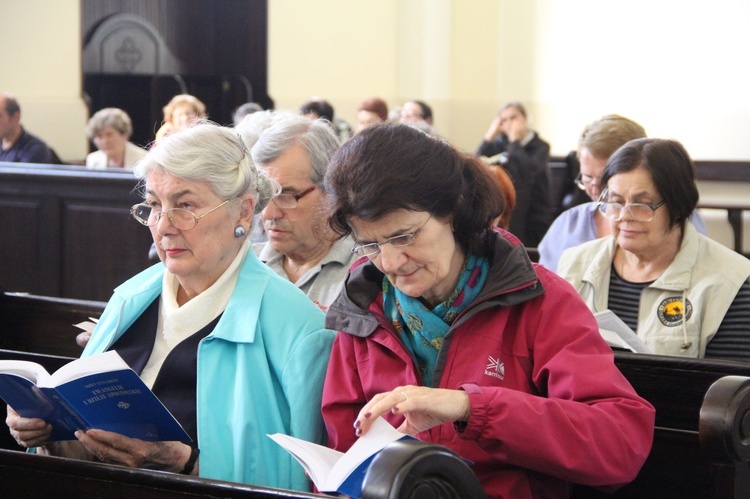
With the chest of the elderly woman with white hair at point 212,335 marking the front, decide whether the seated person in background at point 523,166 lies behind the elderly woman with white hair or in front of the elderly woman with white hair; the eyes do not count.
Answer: behind

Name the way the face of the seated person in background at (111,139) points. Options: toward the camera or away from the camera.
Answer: toward the camera

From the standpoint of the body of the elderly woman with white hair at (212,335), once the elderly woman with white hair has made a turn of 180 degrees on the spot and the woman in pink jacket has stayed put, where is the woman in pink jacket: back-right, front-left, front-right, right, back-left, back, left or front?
right

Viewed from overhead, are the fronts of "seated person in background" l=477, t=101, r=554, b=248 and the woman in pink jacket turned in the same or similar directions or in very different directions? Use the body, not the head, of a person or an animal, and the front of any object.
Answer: same or similar directions

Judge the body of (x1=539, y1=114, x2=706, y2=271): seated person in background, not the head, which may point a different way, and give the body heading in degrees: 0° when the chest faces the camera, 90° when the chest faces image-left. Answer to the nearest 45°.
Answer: approximately 45°

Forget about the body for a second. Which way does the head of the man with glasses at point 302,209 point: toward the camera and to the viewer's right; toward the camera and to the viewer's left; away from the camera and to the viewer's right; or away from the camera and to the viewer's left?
toward the camera and to the viewer's left

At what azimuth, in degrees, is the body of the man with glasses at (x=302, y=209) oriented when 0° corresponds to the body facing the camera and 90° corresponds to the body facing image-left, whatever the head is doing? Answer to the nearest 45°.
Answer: approximately 45°

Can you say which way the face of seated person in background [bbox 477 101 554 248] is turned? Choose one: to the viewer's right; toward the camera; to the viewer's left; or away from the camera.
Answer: toward the camera

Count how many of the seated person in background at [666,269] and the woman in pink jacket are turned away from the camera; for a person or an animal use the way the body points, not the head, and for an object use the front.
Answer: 0

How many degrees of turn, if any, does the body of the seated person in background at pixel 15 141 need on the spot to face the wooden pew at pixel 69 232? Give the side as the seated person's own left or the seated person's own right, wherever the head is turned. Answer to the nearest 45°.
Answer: approximately 45° to the seated person's own left

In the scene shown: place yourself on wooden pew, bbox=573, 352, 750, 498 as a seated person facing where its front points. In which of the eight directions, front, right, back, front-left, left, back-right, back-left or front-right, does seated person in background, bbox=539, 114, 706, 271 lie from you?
back-right

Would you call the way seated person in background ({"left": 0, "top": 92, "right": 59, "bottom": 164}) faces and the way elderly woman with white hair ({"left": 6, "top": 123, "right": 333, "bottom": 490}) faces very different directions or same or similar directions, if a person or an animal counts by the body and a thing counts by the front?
same or similar directions

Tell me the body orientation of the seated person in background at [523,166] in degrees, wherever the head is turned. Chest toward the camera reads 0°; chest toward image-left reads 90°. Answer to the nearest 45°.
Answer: approximately 45°

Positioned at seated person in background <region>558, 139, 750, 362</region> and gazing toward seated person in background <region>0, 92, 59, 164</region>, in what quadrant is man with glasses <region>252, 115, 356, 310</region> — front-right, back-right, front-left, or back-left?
front-left

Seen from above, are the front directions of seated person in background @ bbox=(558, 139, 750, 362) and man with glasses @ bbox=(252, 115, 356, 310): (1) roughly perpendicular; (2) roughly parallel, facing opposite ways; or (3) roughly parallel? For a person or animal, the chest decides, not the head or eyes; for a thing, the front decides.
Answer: roughly parallel
